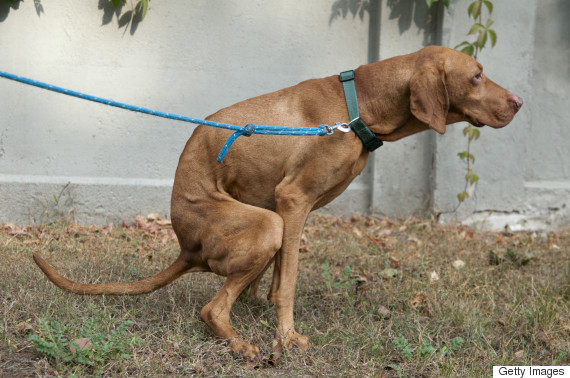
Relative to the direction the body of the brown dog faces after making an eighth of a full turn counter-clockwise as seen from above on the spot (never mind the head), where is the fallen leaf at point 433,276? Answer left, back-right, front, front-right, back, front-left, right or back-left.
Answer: front

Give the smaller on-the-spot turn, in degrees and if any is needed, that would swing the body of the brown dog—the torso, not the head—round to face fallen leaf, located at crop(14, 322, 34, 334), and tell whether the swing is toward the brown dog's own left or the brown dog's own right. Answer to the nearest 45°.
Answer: approximately 180°

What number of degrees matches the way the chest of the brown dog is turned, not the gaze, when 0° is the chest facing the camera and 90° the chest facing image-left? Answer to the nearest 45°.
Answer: approximately 270°

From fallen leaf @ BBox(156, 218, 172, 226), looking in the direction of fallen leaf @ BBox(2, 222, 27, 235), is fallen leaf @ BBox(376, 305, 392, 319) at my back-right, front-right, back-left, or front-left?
back-left

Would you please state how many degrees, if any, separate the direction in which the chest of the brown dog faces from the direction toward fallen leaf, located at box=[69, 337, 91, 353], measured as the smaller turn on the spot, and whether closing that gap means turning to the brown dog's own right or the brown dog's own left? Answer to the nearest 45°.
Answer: approximately 135° to the brown dog's own right

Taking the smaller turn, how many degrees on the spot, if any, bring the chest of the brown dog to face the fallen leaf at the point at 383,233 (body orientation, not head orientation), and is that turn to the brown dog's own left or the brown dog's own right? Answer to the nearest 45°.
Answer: approximately 45° to the brown dog's own left

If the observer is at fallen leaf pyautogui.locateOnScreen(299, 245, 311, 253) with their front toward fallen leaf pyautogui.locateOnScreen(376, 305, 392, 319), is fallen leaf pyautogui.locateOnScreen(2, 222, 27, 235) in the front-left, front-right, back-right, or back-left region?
back-right

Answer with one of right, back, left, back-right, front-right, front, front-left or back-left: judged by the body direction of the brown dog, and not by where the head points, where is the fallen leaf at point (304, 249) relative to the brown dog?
left

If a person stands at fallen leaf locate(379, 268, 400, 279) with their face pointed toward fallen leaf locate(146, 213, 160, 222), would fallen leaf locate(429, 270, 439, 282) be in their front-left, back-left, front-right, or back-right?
back-right

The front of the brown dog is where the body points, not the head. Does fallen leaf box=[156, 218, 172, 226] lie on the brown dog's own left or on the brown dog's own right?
on the brown dog's own left
